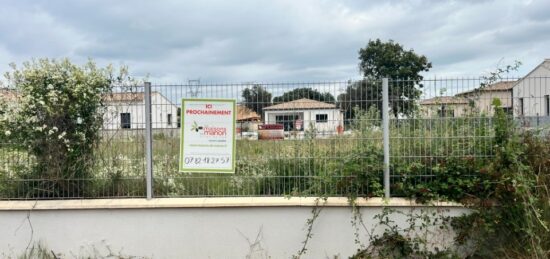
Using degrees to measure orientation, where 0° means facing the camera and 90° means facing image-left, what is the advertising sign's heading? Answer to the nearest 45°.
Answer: approximately 0°

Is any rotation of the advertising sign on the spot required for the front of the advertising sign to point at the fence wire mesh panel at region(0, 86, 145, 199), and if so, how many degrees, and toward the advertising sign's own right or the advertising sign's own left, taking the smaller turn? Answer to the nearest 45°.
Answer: approximately 90° to the advertising sign's own right

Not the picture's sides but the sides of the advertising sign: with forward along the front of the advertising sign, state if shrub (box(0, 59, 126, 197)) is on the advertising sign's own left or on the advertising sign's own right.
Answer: on the advertising sign's own right
